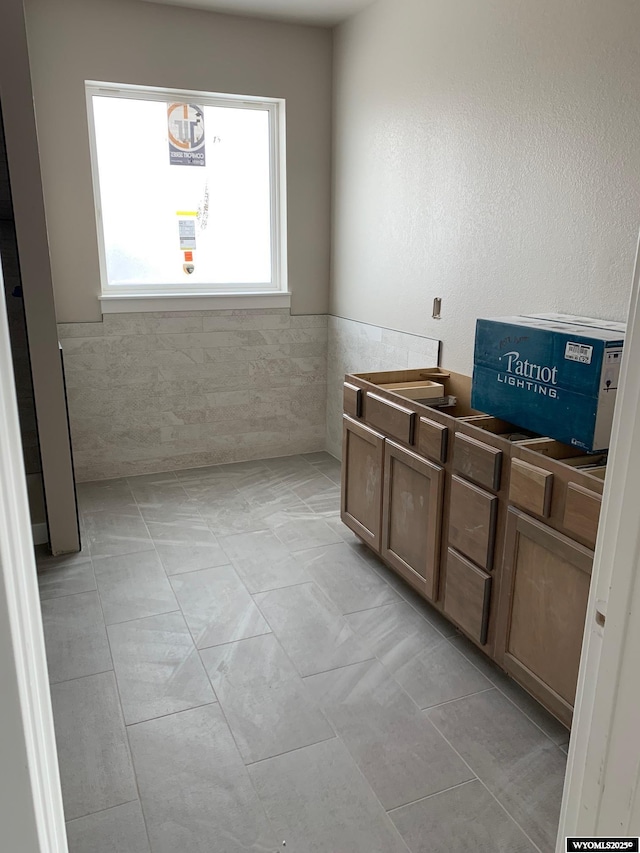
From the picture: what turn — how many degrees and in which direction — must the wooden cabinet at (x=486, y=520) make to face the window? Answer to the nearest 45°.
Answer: approximately 90° to its right

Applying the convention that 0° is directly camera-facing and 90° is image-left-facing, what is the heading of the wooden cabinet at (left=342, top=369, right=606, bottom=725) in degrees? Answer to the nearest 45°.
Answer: approximately 45°
